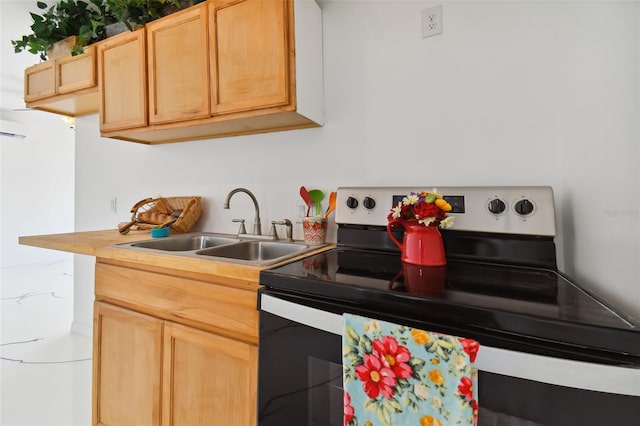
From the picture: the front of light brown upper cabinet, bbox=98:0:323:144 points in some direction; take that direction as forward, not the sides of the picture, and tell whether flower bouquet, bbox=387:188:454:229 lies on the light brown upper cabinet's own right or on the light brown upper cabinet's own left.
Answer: on the light brown upper cabinet's own left

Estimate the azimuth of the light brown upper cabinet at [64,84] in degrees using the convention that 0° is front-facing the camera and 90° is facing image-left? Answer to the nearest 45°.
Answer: approximately 45°

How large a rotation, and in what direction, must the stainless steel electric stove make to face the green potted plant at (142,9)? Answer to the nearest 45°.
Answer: approximately 90° to its right

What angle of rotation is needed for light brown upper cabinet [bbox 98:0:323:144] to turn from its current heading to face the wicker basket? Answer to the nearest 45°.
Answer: approximately 90° to its right

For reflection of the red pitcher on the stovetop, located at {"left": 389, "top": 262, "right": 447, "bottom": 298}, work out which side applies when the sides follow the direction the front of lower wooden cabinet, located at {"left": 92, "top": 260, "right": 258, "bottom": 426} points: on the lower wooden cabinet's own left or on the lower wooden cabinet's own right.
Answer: on the lower wooden cabinet's own left

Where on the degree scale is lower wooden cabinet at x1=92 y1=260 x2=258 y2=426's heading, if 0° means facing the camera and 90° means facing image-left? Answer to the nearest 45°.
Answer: approximately 45°
